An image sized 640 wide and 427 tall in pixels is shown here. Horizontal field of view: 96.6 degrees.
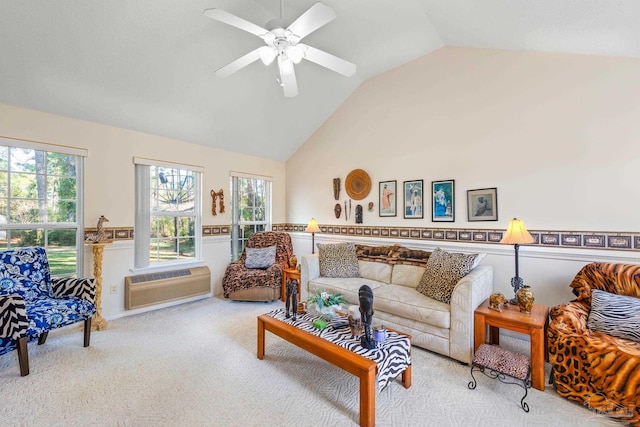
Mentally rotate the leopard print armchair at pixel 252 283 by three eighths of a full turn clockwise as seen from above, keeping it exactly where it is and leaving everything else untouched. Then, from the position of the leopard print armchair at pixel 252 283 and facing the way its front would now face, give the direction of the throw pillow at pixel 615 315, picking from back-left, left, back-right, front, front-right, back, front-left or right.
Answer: back-right

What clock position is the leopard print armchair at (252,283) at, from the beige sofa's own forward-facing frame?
The leopard print armchair is roughly at 2 o'clock from the beige sofa.

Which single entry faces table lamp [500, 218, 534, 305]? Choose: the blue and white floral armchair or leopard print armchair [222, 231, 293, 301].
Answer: the blue and white floral armchair

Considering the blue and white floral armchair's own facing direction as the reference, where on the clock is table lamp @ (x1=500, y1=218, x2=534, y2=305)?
The table lamp is roughly at 12 o'clock from the blue and white floral armchair.

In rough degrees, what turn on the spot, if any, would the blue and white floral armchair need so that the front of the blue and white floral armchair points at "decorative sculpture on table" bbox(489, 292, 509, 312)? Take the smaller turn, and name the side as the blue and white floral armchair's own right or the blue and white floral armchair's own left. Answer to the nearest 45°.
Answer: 0° — it already faces it

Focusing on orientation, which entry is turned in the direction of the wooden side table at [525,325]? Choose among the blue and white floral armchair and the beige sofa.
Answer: the blue and white floral armchair

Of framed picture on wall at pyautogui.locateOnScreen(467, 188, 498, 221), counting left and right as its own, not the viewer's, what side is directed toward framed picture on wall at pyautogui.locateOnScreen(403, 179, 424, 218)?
right

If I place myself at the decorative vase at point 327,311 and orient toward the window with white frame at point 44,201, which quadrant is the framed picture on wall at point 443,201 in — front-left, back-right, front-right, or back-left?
back-right

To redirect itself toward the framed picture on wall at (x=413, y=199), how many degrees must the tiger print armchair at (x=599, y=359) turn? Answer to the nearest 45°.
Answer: approximately 90° to its right

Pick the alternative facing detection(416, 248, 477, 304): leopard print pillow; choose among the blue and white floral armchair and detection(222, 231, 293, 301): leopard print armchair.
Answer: the blue and white floral armchair

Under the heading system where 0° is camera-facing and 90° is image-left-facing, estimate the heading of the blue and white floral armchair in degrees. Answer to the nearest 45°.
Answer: approximately 315°

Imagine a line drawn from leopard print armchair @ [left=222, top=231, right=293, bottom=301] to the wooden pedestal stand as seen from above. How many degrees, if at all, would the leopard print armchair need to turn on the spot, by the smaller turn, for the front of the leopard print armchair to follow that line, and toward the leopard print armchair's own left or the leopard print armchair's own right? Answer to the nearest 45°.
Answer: approximately 45° to the leopard print armchair's own right
